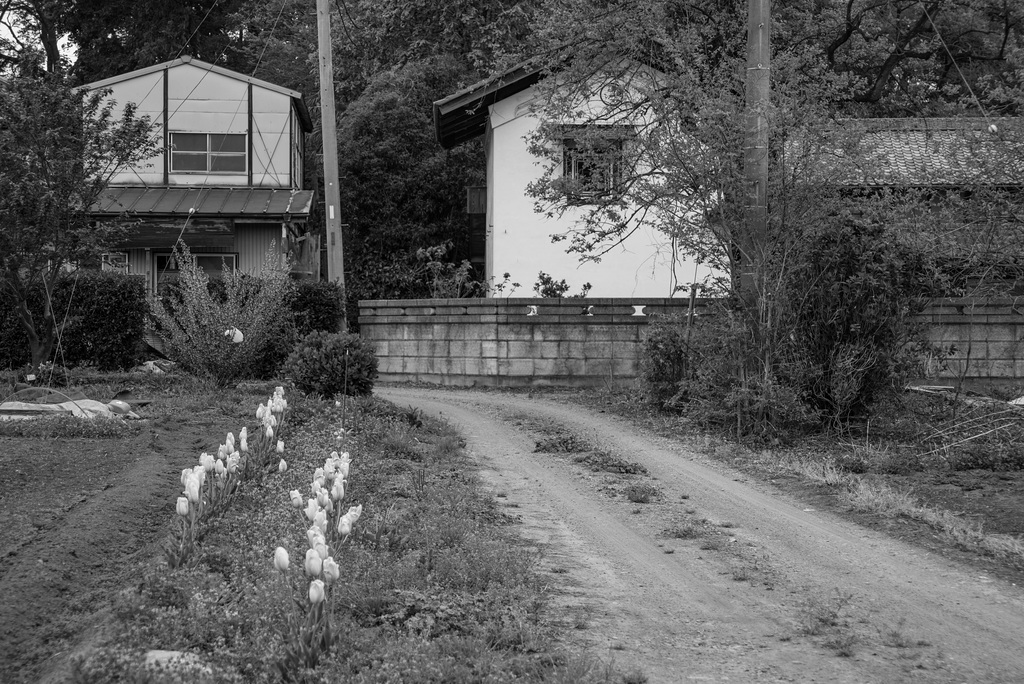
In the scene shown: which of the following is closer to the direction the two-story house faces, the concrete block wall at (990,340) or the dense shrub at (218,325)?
the dense shrub

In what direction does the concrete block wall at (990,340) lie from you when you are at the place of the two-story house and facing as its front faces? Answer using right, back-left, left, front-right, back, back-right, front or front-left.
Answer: front-left

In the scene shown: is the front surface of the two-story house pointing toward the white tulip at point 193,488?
yes

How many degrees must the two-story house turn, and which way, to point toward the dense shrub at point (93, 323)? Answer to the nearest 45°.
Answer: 0° — it already faces it

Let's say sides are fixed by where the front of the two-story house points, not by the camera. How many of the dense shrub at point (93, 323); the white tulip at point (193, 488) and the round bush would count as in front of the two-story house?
3

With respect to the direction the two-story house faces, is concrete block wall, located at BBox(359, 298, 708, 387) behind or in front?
in front

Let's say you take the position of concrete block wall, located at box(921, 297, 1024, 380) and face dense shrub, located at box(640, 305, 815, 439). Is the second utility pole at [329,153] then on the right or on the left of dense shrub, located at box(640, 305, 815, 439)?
right

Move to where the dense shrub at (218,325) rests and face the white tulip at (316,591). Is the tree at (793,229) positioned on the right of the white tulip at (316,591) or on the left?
left

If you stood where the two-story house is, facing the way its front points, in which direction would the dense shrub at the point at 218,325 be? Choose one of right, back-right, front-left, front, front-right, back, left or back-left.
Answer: front

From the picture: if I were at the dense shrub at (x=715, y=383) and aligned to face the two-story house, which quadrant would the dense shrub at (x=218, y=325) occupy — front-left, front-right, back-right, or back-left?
front-left

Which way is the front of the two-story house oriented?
toward the camera

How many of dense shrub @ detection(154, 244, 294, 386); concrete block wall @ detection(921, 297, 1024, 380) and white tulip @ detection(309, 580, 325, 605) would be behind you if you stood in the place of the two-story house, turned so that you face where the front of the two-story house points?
0

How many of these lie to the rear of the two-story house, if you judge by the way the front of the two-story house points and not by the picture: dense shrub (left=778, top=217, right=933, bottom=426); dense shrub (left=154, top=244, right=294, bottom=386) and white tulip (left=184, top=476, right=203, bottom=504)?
0

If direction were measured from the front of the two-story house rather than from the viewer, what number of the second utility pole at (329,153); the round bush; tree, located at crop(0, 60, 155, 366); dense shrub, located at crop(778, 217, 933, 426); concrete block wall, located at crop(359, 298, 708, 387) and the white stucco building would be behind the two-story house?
0
